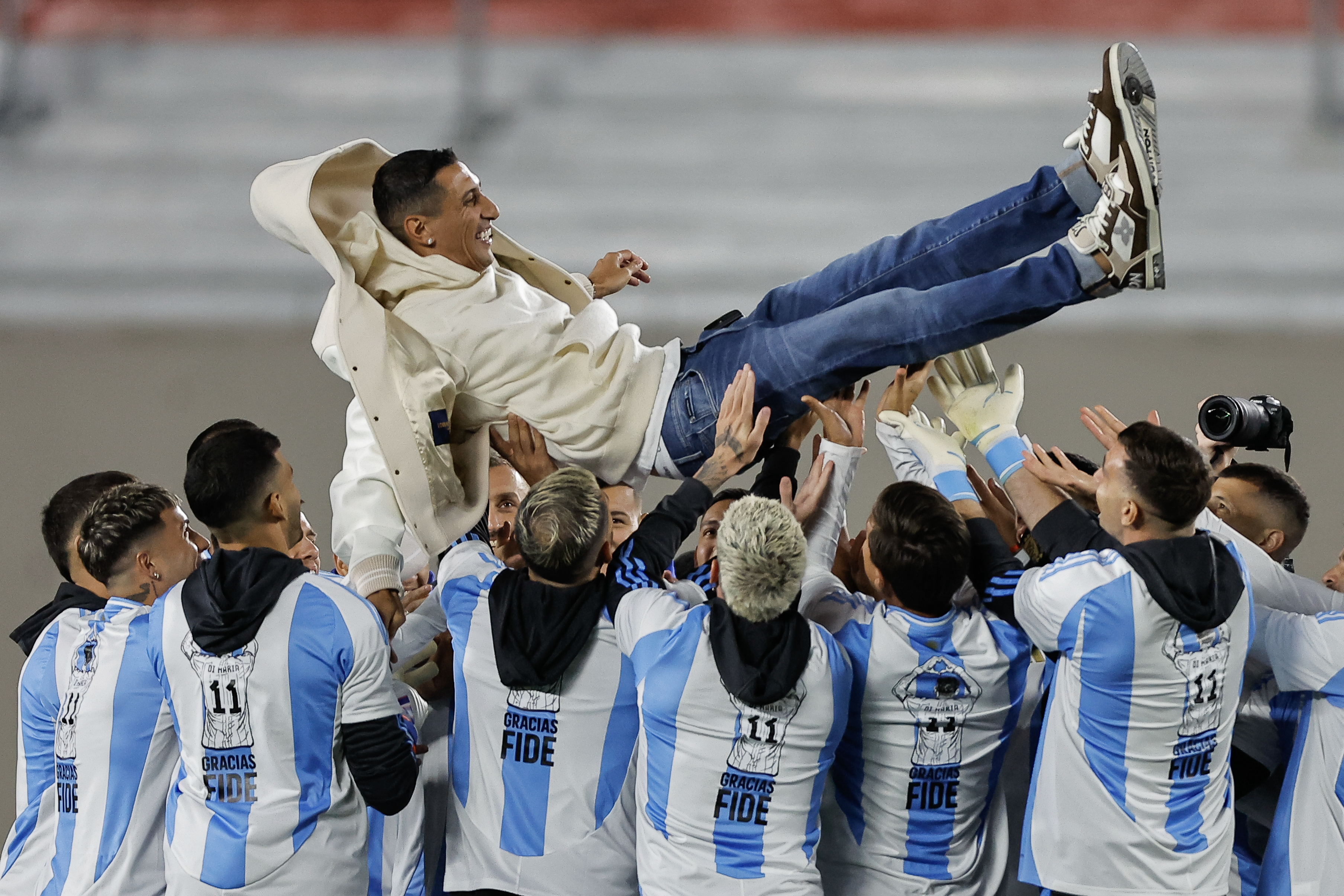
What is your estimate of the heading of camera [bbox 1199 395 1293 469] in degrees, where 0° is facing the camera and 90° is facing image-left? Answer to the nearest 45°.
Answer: approximately 45°
